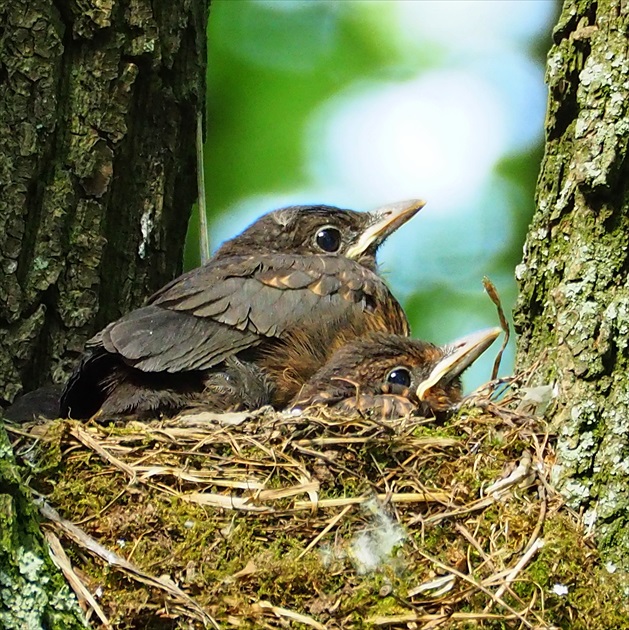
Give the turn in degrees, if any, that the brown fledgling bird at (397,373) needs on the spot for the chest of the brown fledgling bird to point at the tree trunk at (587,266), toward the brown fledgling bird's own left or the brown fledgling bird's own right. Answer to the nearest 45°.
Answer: approximately 45° to the brown fledgling bird's own right

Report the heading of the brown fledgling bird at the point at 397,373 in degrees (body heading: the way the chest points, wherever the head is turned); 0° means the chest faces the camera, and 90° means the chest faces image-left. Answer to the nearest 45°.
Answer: approximately 270°

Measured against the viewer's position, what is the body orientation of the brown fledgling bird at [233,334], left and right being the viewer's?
facing to the right of the viewer

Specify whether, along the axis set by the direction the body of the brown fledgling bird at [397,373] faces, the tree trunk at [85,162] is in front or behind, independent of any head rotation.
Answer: behind

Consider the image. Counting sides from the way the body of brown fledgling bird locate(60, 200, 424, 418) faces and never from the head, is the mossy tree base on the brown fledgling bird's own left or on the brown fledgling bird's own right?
on the brown fledgling bird's own right

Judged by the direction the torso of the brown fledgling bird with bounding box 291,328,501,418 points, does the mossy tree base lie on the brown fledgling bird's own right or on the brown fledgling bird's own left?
on the brown fledgling bird's own right
